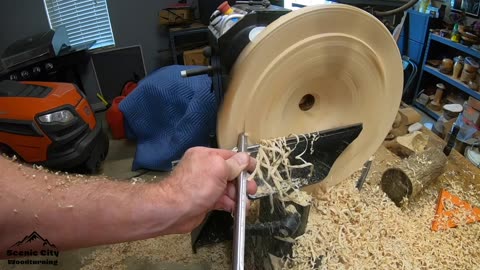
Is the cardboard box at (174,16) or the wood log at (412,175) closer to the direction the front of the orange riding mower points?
the wood log

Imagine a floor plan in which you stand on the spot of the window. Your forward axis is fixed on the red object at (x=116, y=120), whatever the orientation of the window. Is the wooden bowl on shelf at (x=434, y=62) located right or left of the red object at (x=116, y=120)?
left

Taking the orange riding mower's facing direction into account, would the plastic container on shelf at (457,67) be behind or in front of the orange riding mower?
in front

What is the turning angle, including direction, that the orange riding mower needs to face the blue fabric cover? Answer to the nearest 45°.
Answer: approximately 45° to its left

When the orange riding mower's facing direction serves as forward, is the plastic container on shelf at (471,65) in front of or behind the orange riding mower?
in front

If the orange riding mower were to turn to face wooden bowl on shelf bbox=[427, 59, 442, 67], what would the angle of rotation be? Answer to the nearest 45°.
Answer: approximately 45° to its left

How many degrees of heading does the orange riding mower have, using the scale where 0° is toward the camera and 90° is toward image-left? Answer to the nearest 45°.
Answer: approximately 315°

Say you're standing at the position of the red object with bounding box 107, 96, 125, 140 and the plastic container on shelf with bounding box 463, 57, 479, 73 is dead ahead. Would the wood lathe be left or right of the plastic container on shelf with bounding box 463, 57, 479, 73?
right
